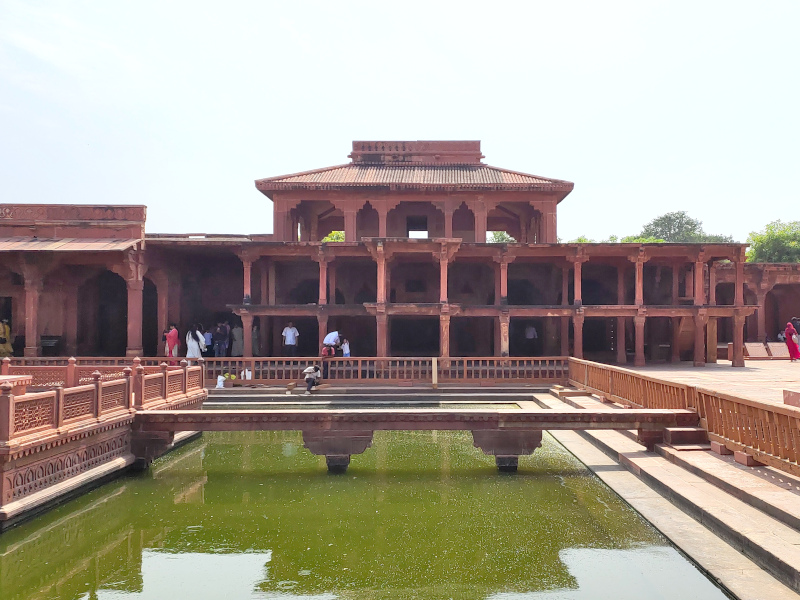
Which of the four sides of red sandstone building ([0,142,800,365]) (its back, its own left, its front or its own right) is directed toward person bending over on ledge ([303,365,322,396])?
front

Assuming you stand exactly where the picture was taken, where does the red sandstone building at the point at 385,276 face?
facing the viewer

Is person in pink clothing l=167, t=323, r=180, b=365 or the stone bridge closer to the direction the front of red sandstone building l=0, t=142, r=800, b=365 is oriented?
the stone bridge

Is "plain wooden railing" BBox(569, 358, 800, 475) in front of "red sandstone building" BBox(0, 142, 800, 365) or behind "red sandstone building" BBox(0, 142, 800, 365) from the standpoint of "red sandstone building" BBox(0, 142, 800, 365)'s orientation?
in front

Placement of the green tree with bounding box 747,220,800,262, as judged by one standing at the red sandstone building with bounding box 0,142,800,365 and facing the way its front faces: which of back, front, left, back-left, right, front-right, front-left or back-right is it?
back-left

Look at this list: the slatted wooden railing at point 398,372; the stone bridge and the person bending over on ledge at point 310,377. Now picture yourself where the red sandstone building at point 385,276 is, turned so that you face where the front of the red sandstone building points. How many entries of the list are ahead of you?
3

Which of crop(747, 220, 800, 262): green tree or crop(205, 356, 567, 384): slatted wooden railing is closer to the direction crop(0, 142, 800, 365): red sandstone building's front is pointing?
the slatted wooden railing

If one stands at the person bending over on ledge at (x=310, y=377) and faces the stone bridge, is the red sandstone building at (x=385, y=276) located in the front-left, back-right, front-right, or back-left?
back-left

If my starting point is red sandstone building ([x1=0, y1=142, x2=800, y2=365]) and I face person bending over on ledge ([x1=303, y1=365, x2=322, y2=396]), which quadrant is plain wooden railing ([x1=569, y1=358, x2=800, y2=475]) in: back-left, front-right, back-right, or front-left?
front-left

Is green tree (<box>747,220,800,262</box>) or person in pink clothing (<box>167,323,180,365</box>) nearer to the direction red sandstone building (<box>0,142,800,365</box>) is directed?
the person in pink clothing

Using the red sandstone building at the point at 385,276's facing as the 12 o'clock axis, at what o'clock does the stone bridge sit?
The stone bridge is roughly at 12 o'clock from the red sandstone building.
